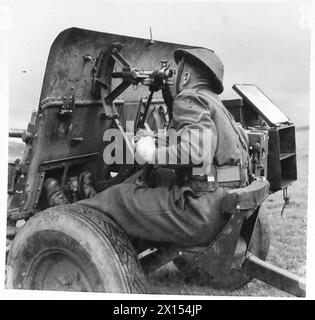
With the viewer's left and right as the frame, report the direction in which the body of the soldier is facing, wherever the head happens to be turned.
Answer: facing away from the viewer and to the left of the viewer

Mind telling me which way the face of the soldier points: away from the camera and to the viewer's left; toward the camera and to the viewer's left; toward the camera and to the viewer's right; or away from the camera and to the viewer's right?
away from the camera and to the viewer's left

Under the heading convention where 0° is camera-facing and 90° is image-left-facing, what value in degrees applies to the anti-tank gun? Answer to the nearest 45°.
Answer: approximately 135°
